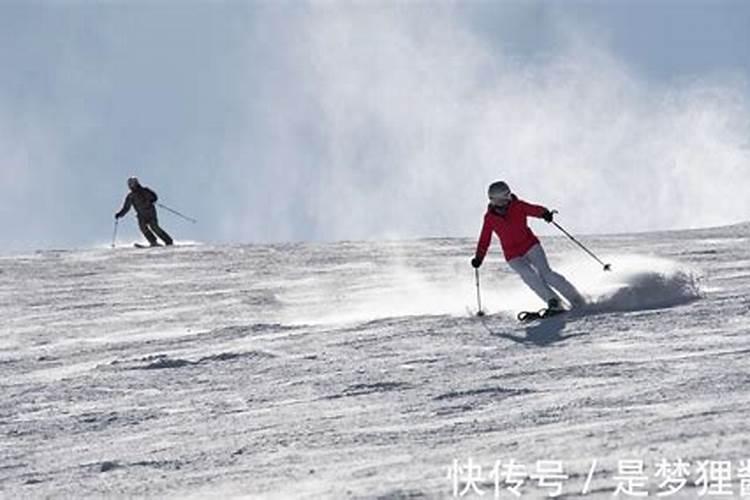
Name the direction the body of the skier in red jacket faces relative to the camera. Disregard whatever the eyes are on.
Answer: toward the camera

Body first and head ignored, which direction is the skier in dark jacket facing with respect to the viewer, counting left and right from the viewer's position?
facing the viewer and to the left of the viewer
